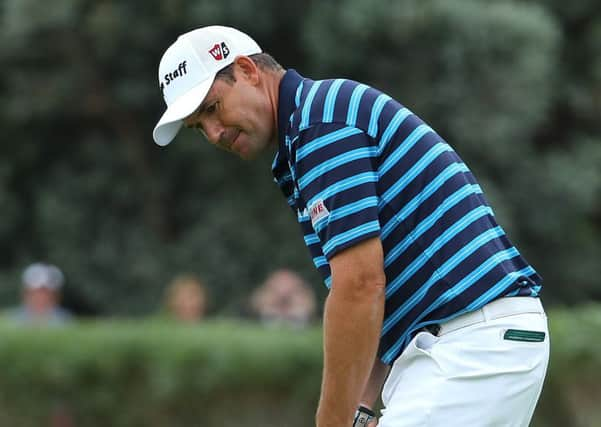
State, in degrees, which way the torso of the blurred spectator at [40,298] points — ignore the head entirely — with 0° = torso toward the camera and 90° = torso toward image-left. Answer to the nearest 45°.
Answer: approximately 0°

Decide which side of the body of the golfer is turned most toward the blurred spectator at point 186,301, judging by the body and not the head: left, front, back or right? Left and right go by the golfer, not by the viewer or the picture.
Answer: right

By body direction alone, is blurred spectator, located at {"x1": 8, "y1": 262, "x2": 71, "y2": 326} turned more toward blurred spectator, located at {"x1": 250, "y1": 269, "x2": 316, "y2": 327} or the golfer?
the golfer

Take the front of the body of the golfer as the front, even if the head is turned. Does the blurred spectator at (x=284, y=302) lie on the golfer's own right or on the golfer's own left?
on the golfer's own right

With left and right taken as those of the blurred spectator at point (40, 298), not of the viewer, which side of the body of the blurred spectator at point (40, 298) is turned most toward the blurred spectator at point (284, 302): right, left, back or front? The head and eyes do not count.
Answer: left

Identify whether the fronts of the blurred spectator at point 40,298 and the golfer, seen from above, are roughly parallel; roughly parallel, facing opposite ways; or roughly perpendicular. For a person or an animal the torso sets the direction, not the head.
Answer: roughly perpendicular

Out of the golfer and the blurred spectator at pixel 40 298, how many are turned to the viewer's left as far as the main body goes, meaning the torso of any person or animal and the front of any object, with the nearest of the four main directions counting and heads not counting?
1

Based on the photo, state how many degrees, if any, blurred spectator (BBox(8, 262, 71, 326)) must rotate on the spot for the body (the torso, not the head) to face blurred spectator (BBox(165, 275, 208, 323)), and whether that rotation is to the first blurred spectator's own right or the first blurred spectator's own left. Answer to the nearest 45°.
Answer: approximately 90° to the first blurred spectator's own left

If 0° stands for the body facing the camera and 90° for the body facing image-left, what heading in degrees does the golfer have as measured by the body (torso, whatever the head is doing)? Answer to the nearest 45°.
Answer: approximately 90°

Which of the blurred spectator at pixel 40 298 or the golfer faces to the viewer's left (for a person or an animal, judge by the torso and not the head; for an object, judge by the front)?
the golfer
